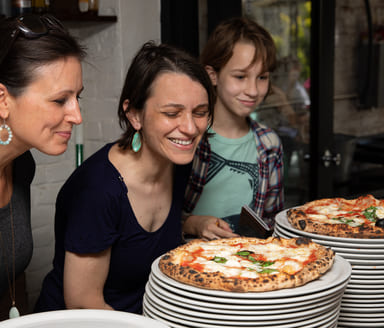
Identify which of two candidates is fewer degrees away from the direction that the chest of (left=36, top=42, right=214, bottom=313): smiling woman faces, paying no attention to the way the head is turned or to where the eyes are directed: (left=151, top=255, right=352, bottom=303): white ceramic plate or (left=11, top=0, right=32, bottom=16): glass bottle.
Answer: the white ceramic plate

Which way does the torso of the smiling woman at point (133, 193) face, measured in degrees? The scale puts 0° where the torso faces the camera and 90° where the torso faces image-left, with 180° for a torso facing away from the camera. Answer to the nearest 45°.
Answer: approximately 315°

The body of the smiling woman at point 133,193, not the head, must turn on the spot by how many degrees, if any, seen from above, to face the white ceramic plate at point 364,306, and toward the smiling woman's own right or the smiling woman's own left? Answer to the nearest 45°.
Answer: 0° — they already face it

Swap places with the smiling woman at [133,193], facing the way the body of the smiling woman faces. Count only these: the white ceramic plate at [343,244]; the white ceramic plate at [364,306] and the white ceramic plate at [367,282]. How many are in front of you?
3

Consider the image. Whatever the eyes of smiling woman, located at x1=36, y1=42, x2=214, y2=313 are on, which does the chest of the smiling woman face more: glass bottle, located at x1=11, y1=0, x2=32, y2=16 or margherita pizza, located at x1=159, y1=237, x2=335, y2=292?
the margherita pizza

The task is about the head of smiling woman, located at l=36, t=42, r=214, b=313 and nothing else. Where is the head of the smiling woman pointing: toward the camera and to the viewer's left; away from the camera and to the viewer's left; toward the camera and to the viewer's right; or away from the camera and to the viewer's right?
toward the camera and to the viewer's right

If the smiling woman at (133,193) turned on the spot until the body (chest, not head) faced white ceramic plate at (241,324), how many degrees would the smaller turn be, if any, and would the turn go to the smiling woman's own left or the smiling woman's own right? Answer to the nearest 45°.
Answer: approximately 45° to the smiling woman's own right

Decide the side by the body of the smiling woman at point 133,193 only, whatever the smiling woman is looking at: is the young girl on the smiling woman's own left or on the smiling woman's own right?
on the smiling woman's own left

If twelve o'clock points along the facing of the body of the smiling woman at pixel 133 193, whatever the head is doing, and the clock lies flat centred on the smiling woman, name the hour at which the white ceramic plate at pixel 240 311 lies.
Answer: The white ceramic plate is roughly at 1 o'clock from the smiling woman.

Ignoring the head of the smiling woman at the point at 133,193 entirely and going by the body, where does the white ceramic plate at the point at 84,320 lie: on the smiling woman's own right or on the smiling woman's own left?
on the smiling woman's own right

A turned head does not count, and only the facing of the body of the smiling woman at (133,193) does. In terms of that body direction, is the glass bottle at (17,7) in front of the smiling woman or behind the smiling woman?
behind
